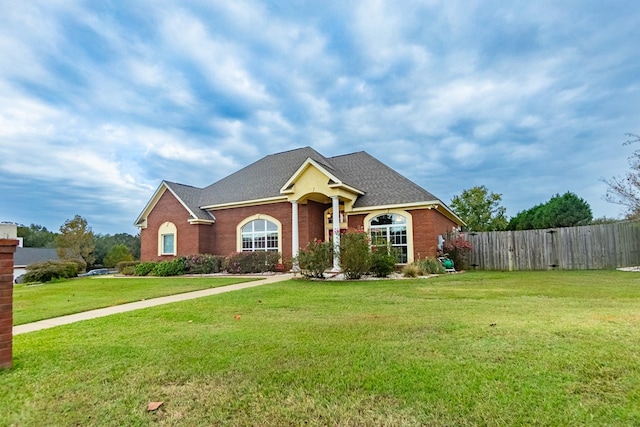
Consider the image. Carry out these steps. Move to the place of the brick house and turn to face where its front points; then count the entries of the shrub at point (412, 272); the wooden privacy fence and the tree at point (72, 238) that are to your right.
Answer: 1

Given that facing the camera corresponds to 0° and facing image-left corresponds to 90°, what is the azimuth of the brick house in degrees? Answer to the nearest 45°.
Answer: approximately 45°

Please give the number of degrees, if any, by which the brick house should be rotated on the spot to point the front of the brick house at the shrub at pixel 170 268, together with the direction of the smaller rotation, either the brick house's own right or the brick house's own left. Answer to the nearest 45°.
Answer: approximately 45° to the brick house's own right

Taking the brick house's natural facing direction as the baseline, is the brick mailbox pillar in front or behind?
in front

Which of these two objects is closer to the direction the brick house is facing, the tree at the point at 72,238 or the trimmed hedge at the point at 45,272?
the trimmed hedge

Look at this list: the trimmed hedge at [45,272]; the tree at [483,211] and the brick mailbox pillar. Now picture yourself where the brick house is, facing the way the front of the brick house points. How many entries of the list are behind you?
1

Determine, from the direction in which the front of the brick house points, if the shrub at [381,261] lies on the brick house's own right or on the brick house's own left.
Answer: on the brick house's own left

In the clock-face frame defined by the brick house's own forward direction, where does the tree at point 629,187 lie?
The tree is roughly at 8 o'clock from the brick house.

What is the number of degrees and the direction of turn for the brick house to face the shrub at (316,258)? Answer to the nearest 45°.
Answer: approximately 45° to its left

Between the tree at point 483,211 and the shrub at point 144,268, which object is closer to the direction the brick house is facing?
the shrub

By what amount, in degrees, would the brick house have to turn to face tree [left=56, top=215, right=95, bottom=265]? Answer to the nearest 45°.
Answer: approximately 90° to its right

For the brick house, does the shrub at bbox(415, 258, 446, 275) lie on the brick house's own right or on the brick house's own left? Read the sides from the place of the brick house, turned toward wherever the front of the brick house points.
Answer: on the brick house's own left
